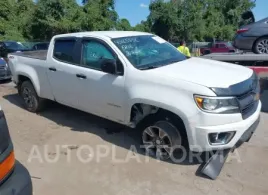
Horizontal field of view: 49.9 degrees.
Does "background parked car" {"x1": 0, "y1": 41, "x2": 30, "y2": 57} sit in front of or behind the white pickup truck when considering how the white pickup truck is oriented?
behind

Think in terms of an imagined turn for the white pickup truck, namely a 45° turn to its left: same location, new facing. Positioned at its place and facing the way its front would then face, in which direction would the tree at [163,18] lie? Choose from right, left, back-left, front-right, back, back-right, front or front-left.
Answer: left

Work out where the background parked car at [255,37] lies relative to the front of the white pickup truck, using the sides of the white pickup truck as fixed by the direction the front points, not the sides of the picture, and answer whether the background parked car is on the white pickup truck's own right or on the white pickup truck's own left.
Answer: on the white pickup truck's own left

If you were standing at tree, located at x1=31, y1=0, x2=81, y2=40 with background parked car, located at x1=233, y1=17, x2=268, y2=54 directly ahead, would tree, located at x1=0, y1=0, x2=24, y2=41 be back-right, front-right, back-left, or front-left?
back-right

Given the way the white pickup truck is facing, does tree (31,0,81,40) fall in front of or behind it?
behind

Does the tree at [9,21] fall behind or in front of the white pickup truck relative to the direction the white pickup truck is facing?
behind

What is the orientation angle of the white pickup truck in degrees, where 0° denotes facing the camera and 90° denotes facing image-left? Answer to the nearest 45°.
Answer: approximately 315°
